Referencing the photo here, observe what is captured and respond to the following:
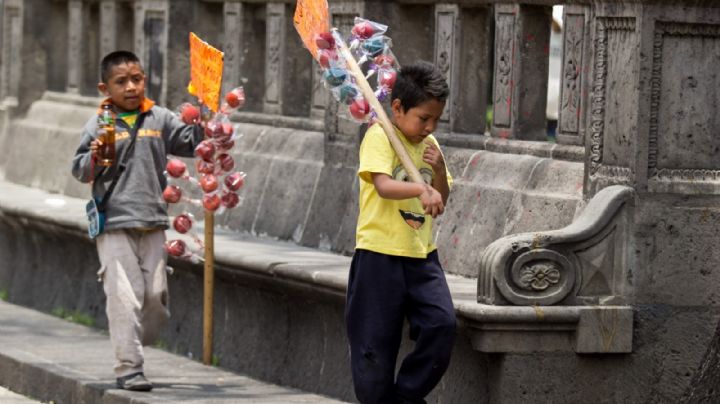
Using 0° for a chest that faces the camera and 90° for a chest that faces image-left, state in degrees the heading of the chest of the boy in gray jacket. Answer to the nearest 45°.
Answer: approximately 315°

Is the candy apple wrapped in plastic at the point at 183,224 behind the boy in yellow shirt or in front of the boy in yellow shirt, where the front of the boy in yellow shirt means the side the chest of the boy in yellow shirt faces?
behind

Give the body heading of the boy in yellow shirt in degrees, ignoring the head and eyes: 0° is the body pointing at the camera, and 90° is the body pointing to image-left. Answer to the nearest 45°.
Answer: approximately 315°
